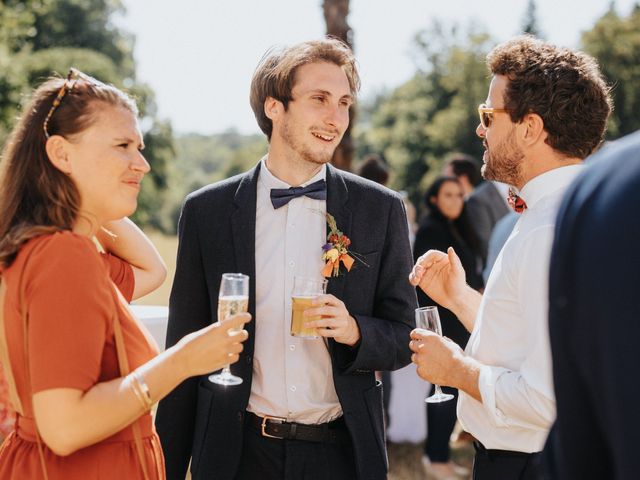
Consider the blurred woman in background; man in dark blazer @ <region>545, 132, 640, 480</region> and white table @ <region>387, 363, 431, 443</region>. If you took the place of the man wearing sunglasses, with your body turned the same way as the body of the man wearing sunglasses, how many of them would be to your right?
2

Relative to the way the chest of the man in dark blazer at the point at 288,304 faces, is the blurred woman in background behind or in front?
behind

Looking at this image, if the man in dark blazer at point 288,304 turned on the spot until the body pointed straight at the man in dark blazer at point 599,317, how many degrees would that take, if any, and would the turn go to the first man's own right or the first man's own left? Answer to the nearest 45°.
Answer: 0° — they already face them

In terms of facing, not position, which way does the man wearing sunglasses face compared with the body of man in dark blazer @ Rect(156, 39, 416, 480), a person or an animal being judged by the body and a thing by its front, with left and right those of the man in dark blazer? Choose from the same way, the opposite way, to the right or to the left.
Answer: to the right

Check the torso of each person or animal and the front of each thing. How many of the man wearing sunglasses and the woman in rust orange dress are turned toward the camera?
0

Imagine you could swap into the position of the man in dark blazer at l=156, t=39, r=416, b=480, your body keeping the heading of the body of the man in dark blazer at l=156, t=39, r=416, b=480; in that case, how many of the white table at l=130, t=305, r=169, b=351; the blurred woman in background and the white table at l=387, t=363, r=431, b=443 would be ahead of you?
0

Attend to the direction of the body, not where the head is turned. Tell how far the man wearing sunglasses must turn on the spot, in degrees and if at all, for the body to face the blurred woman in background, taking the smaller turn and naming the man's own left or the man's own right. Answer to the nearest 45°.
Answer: approximately 90° to the man's own right

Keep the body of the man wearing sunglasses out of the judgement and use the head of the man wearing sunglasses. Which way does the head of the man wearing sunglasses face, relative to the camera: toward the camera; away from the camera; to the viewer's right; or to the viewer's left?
to the viewer's left

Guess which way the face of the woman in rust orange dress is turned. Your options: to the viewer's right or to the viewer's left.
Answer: to the viewer's right

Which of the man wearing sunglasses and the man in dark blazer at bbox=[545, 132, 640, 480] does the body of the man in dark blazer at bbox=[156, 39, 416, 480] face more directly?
the man in dark blazer

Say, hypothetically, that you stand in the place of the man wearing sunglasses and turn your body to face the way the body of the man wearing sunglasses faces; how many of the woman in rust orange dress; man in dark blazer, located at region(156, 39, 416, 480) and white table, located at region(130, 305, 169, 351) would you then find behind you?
0

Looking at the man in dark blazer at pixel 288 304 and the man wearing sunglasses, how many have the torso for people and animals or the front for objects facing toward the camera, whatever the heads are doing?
1

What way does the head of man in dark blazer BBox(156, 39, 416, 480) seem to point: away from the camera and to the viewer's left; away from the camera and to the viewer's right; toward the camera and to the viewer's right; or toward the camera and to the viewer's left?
toward the camera and to the viewer's right

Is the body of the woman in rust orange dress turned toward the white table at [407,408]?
no

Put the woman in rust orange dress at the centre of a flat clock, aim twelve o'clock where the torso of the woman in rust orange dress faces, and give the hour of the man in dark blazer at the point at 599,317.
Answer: The man in dark blazer is roughly at 2 o'clock from the woman in rust orange dress.

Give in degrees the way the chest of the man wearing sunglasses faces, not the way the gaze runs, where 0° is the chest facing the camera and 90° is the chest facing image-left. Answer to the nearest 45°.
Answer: approximately 90°

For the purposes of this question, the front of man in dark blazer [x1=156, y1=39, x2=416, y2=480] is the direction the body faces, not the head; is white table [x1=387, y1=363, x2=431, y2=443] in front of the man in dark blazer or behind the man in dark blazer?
behind

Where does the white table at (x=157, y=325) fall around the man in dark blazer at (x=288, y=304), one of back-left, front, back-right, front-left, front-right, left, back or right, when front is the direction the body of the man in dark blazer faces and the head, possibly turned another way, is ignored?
back-right

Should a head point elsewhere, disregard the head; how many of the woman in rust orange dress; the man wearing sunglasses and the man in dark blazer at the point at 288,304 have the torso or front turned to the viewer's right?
1

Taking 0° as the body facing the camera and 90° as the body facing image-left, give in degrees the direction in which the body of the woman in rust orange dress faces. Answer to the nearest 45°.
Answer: approximately 270°

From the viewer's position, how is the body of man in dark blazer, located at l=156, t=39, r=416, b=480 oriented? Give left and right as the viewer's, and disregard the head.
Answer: facing the viewer
